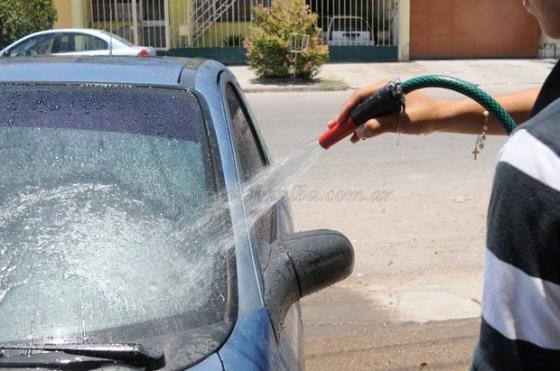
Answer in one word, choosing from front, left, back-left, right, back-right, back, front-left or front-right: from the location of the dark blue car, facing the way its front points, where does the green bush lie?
back

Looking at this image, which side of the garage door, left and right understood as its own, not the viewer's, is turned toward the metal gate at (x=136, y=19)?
right

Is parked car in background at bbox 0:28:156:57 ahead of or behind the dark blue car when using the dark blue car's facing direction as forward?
behind

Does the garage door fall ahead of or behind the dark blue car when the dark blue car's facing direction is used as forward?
behind

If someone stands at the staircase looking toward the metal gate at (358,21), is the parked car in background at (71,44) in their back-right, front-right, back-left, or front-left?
back-right

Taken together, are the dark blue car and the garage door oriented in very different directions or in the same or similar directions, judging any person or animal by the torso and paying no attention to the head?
same or similar directions

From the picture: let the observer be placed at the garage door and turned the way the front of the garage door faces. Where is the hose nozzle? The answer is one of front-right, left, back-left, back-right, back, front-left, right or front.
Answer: front

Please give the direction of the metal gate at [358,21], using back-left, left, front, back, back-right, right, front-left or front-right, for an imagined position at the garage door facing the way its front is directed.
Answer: right

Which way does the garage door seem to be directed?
toward the camera

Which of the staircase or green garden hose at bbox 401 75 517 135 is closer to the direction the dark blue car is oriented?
the green garden hose

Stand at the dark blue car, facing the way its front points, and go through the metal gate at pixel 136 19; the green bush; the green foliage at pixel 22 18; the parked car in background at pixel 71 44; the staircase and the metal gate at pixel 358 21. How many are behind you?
6

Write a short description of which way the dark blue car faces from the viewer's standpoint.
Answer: facing the viewer

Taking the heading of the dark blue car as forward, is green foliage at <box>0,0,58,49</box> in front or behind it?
behind

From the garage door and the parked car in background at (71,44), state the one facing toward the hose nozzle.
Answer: the garage door
